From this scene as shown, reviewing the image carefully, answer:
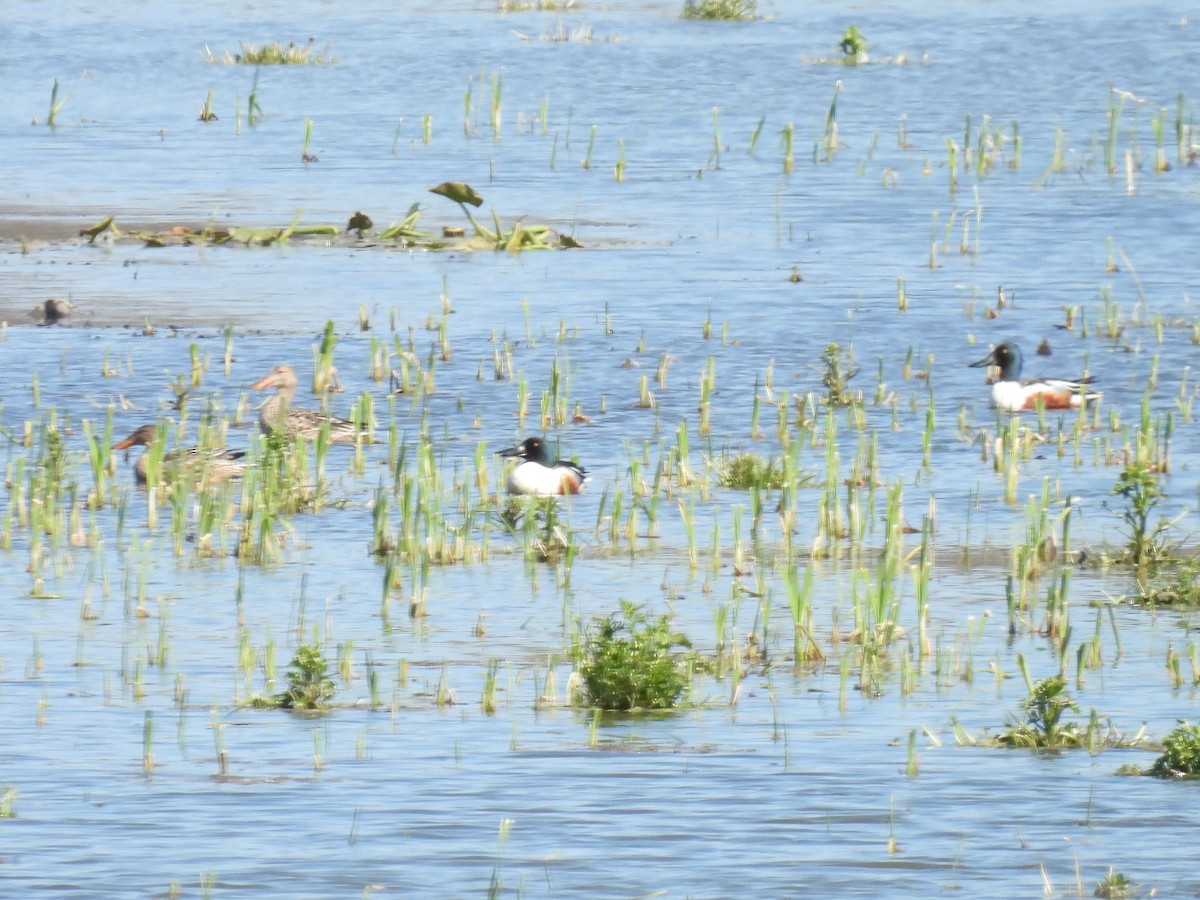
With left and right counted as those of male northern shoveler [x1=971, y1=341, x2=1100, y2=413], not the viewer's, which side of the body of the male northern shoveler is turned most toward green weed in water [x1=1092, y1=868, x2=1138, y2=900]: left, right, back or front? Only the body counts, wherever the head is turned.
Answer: left

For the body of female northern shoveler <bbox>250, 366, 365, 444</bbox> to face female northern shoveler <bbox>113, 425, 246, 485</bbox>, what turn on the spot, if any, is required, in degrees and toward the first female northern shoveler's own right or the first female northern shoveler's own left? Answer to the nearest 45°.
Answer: approximately 45° to the first female northern shoveler's own left

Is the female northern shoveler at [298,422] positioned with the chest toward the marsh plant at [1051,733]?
no

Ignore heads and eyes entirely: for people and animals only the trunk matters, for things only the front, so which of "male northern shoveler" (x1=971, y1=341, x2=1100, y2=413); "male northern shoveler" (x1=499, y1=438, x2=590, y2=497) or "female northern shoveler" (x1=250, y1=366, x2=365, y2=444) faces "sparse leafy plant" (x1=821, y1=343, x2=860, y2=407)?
"male northern shoveler" (x1=971, y1=341, x2=1100, y2=413)

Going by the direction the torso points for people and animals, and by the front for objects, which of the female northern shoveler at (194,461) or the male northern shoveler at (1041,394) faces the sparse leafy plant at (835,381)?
the male northern shoveler

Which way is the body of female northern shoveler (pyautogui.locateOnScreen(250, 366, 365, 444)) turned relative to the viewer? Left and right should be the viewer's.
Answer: facing to the left of the viewer

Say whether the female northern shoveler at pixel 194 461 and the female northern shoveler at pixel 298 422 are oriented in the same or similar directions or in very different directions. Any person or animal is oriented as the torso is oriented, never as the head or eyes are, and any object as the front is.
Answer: same or similar directions

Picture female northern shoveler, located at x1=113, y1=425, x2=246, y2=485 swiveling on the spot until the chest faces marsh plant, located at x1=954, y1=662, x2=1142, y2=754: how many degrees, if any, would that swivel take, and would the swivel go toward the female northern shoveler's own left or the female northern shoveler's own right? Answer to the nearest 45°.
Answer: approximately 135° to the female northern shoveler's own left

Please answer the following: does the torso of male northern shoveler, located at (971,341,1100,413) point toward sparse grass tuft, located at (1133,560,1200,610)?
no

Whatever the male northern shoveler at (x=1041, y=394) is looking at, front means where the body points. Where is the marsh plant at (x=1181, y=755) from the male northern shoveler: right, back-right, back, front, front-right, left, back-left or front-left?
left

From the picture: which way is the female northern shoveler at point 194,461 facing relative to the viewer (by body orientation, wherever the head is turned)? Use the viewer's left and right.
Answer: facing to the left of the viewer

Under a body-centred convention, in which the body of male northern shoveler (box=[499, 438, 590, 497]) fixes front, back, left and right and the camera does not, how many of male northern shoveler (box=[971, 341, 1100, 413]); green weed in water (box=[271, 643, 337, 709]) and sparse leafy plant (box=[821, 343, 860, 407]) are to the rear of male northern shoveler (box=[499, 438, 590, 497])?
2

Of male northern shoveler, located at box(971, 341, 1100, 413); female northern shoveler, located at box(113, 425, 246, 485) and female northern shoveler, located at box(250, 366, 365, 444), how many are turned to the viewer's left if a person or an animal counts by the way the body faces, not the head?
3

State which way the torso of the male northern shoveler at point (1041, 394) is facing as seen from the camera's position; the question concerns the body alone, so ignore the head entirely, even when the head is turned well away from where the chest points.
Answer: to the viewer's left

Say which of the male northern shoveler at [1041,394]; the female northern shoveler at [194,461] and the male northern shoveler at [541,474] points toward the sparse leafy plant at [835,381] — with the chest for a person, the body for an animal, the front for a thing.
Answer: the male northern shoveler at [1041,394]

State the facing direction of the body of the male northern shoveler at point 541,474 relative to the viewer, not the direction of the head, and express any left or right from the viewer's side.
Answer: facing the viewer and to the left of the viewer

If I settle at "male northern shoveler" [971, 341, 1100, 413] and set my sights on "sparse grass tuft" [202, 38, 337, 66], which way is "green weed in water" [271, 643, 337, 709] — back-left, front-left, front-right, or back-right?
back-left

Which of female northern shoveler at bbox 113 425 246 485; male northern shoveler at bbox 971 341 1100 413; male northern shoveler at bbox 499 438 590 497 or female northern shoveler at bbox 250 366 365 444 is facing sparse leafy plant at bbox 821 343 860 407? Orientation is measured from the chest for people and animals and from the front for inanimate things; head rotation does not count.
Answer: male northern shoveler at bbox 971 341 1100 413

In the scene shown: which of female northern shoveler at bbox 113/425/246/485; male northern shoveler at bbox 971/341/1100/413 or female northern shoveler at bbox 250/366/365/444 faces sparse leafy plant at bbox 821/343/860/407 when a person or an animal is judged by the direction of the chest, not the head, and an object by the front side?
the male northern shoveler
